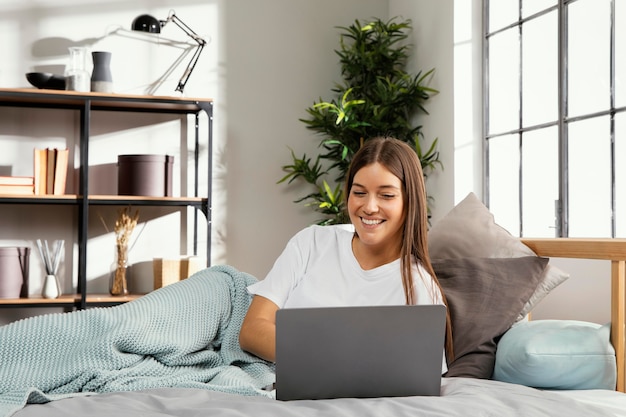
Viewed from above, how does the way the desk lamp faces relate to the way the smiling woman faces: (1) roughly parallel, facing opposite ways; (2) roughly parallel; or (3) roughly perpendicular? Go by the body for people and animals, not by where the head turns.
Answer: roughly perpendicular

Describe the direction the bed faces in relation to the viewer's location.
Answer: facing to the left of the viewer

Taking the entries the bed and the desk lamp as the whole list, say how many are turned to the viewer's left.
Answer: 2

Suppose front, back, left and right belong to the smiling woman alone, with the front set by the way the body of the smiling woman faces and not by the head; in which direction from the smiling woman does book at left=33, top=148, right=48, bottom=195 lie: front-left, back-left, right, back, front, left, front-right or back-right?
back-right

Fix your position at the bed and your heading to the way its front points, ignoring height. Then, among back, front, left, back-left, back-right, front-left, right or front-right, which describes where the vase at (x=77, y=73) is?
front-right

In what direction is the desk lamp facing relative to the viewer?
to the viewer's left

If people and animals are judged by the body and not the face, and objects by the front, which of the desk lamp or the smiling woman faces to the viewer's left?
the desk lamp

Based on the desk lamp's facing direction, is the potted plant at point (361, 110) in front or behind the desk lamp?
behind
